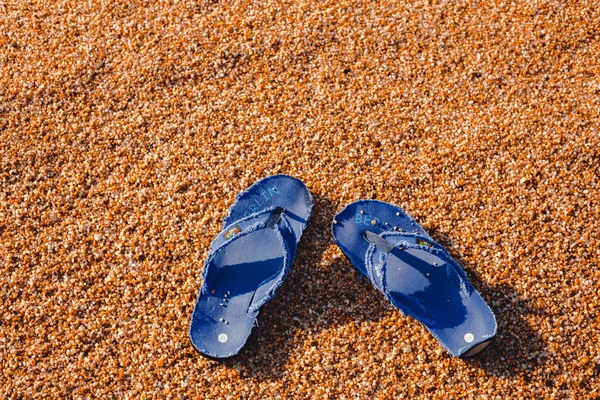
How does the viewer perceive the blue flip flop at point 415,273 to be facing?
facing away from the viewer and to the left of the viewer

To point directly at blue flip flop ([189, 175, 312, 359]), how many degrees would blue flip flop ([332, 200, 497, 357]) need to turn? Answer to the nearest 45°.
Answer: approximately 45° to its left
